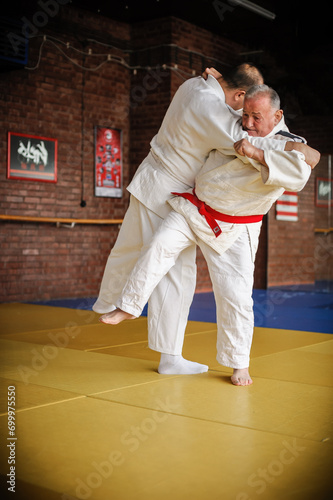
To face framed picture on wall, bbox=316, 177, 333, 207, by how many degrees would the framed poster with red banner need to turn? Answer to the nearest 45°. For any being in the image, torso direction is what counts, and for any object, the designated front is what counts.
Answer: approximately 45° to its left

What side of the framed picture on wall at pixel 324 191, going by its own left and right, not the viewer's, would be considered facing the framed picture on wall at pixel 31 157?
right

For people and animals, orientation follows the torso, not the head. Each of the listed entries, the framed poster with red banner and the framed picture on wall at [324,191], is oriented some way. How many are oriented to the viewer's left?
0

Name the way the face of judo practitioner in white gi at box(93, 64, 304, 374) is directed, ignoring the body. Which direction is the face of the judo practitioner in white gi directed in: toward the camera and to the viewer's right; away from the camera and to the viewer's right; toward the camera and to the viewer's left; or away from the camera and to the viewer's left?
away from the camera and to the viewer's right

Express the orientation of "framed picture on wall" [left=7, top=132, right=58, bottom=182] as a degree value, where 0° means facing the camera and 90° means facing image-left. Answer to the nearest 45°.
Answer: approximately 315°
